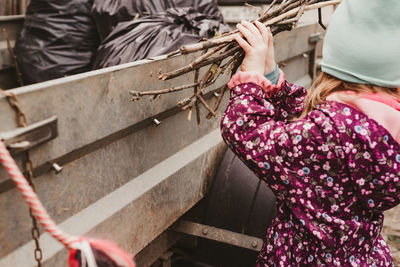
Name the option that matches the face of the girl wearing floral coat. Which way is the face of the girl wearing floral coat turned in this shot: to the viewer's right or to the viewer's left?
to the viewer's left

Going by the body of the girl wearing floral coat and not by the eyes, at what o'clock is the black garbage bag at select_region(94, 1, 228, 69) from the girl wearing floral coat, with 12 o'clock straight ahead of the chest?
The black garbage bag is roughly at 12 o'clock from the girl wearing floral coat.

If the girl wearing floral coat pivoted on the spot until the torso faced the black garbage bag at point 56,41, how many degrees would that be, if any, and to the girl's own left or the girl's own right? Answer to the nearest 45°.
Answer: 0° — they already face it

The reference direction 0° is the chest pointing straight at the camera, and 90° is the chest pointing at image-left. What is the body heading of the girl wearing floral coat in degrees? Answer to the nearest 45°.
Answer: approximately 135°

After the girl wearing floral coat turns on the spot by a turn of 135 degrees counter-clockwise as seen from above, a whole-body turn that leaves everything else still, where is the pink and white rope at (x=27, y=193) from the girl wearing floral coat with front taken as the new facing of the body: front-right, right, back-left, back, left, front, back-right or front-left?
front-right

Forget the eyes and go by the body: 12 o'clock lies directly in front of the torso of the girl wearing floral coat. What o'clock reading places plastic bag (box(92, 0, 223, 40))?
The plastic bag is roughly at 12 o'clock from the girl wearing floral coat.
